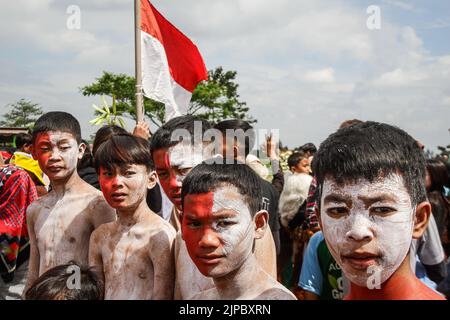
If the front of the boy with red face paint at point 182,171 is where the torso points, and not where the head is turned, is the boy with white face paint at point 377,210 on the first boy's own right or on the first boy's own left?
on the first boy's own left

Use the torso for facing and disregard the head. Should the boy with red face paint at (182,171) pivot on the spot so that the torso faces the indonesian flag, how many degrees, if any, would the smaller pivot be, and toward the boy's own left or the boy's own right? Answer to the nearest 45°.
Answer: approximately 135° to the boy's own right

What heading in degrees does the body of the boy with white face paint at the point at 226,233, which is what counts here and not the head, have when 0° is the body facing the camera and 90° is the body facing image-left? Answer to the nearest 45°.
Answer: approximately 45°

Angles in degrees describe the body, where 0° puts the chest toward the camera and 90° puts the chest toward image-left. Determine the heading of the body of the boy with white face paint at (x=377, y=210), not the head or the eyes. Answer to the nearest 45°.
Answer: approximately 45°

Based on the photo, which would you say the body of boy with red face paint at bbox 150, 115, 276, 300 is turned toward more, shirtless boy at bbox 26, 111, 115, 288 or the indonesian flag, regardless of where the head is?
the shirtless boy

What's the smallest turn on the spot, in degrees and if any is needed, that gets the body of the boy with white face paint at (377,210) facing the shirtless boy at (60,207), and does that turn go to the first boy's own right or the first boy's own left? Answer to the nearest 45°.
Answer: approximately 90° to the first boy's own right
